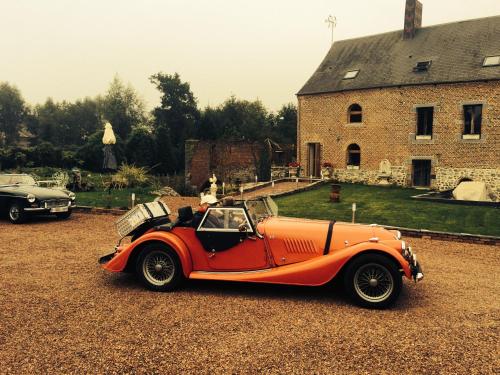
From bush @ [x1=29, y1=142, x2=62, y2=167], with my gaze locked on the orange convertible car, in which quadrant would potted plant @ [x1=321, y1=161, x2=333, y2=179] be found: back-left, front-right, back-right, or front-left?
front-left

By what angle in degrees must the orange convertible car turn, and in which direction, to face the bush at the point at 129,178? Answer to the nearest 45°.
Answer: approximately 135° to its left

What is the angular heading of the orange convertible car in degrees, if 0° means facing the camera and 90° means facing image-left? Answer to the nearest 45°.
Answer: approximately 270°

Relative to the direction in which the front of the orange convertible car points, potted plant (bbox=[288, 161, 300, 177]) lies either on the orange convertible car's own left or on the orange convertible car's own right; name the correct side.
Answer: on the orange convertible car's own left

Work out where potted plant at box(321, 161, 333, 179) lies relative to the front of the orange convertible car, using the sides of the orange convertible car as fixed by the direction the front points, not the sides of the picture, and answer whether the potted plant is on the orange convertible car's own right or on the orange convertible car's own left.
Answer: on the orange convertible car's own left

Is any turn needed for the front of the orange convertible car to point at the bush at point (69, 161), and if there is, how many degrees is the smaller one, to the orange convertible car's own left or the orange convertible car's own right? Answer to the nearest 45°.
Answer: approximately 135° to the orange convertible car's own left

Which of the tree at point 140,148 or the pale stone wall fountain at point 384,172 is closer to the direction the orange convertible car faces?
the pale stone wall fountain

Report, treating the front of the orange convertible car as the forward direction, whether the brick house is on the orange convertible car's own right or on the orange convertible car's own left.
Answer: on the orange convertible car's own left

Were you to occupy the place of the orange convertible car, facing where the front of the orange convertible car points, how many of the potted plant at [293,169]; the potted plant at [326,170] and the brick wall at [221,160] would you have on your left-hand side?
3
